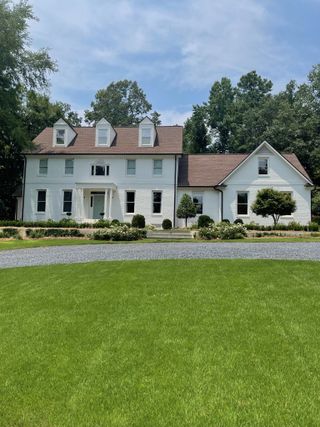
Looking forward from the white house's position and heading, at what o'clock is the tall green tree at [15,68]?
The tall green tree is roughly at 3 o'clock from the white house.

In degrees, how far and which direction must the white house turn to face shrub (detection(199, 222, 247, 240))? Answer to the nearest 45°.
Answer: approximately 45° to its left

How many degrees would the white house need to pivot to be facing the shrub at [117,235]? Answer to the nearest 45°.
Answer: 0° — it already faces it

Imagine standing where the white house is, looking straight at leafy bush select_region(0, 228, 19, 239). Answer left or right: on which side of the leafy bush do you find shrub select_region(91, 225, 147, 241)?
left

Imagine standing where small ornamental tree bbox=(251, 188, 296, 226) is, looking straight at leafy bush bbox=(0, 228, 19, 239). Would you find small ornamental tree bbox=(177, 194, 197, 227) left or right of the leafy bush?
right

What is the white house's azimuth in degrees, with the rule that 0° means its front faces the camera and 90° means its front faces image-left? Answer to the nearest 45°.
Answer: approximately 0°

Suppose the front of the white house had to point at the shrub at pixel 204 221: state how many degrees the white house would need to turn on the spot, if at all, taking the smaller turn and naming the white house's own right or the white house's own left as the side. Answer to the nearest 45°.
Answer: approximately 45° to the white house's own left

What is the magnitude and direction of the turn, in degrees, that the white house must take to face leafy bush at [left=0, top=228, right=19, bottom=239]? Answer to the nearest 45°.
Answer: approximately 45° to its right

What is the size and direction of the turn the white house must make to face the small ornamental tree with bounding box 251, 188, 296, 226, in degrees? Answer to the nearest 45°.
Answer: approximately 45° to its left
